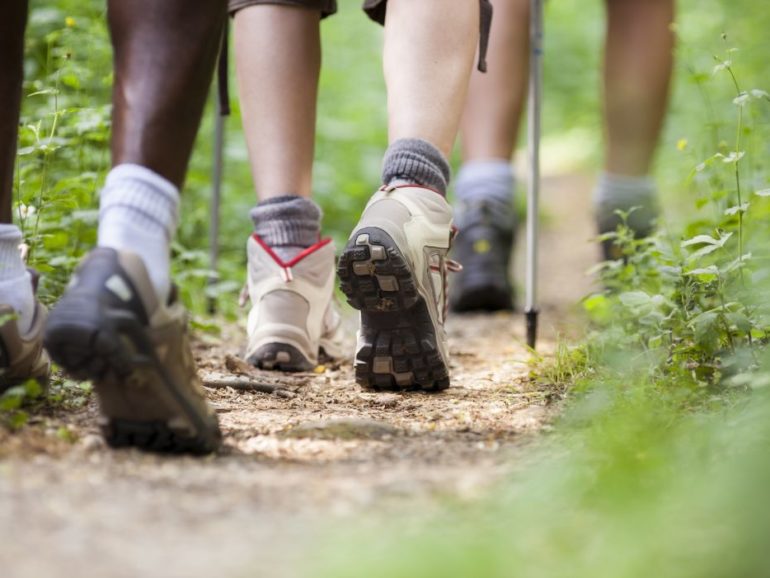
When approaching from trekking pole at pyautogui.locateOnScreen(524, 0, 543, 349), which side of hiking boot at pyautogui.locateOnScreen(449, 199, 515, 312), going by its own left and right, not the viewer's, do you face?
back

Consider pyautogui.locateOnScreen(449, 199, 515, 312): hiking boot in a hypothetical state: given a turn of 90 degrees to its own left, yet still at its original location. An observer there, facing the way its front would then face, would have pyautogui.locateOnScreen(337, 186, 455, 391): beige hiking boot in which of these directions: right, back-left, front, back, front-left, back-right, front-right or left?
left

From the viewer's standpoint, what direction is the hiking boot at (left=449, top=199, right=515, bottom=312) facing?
away from the camera

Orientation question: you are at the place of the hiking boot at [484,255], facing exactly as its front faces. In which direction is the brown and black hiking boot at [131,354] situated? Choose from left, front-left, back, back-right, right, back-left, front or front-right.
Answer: back

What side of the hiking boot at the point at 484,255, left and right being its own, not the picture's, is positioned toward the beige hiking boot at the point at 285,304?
back
